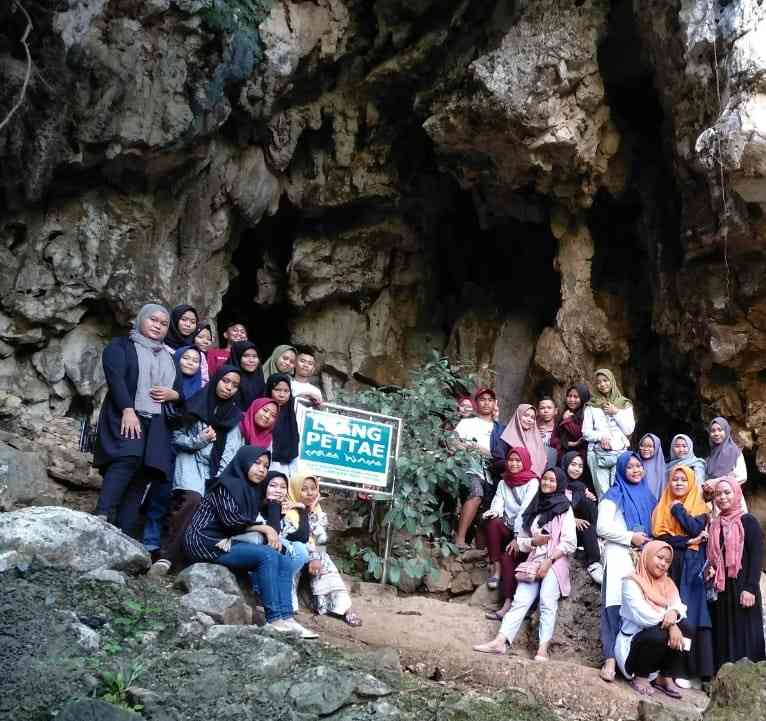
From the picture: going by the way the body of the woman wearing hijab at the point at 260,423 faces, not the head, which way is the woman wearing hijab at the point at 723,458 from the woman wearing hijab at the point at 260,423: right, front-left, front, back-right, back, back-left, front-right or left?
front-left

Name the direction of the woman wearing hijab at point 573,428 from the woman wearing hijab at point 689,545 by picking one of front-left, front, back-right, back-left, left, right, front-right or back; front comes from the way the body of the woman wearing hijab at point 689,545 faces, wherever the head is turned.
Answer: back-right

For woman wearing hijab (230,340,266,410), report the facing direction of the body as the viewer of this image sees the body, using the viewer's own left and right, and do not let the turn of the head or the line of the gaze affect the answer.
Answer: facing the viewer and to the right of the viewer

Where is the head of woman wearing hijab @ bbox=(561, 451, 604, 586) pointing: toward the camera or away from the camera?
toward the camera

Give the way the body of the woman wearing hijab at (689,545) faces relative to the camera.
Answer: toward the camera

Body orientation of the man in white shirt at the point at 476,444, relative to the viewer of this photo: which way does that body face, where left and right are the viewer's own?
facing the viewer

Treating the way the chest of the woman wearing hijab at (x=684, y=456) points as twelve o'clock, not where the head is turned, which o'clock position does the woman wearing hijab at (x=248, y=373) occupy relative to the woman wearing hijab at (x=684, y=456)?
the woman wearing hijab at (x=248, y=373) is roughly at 2 o'clock from the woman wearing hijab at (x=684, y=456).

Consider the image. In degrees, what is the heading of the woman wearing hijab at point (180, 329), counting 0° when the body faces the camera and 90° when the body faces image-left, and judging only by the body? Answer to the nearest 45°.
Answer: approximately 315°

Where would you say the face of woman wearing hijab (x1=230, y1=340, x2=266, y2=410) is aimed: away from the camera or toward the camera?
toward the camera

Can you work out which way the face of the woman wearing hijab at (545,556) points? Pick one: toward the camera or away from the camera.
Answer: toward the camera
